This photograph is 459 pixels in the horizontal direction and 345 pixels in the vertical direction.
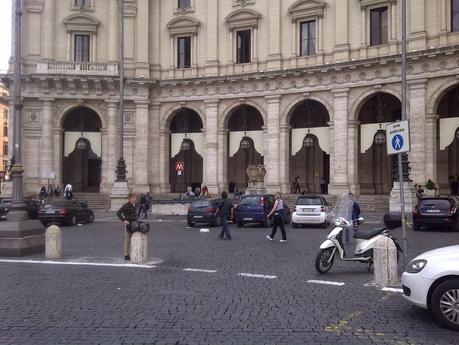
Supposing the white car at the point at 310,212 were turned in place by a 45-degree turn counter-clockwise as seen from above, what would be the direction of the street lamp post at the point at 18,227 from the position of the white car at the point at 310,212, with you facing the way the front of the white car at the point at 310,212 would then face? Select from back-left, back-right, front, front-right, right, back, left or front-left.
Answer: left

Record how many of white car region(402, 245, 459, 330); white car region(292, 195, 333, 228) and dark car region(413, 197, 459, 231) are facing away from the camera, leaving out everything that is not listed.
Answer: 2

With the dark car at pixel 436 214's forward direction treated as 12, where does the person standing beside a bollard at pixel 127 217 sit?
The person standing beside a bollard is roughly at 7 o'clock from the dark car.

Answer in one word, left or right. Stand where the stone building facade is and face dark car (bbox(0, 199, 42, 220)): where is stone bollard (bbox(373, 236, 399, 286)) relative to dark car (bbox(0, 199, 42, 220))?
left

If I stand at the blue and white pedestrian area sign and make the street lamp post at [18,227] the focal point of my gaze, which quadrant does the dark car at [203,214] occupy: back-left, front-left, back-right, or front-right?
front-right

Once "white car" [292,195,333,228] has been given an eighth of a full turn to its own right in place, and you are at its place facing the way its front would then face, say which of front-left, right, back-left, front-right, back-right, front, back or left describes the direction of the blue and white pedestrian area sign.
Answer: back-right

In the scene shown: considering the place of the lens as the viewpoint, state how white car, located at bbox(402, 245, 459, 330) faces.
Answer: facing to the left of the viewer

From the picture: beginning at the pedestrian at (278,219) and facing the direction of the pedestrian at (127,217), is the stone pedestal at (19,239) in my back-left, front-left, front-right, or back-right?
front-right

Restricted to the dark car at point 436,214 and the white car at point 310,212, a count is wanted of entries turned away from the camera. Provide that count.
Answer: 2

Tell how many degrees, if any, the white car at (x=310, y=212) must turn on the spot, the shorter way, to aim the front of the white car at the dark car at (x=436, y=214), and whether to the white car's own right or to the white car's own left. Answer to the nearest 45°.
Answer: approximately 90° to the white car's own right

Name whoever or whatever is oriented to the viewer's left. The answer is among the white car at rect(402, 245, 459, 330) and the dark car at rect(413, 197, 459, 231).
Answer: the white car

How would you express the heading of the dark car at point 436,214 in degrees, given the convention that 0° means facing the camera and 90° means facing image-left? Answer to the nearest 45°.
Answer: approximately 180°
